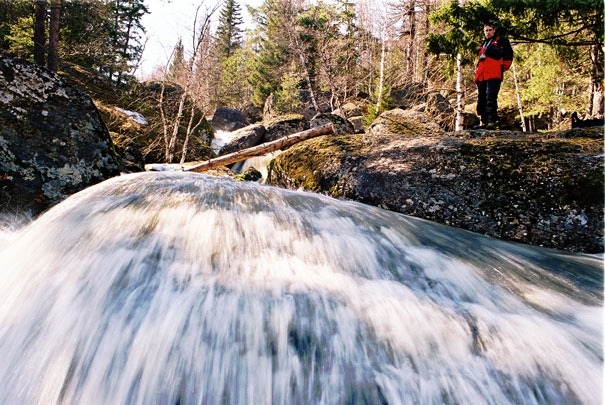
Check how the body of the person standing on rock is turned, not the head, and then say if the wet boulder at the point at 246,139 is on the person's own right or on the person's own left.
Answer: on the person's own right

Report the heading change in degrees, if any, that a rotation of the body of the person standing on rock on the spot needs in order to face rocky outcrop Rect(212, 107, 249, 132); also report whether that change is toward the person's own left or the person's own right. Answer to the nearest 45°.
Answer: approximately 90° to the person's own right

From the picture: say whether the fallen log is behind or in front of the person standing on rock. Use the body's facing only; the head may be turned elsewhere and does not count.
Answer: in front

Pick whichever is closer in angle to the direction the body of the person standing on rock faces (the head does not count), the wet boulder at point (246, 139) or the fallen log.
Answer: the fallen log

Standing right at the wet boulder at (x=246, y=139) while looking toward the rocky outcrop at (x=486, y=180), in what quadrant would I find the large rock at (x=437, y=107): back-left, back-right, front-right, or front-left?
front-left

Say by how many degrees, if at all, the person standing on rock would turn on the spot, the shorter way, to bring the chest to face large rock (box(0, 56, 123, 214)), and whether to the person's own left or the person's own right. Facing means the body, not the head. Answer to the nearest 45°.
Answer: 0° — they already face it

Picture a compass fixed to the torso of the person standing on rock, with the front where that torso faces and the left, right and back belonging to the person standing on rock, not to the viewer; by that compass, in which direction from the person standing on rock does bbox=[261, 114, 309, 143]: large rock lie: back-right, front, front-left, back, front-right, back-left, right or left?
right

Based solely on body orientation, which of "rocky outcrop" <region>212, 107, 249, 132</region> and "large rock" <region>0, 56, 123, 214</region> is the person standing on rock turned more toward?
the large rock

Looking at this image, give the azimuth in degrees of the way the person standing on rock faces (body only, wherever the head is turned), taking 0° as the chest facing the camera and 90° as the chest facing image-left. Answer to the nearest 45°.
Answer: approximately 45°

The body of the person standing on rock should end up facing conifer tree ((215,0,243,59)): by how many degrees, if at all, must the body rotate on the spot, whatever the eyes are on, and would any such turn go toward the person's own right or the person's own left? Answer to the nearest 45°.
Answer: approximately 90° to the person's own right

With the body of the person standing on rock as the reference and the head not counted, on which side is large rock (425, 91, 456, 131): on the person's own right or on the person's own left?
on the person's own right

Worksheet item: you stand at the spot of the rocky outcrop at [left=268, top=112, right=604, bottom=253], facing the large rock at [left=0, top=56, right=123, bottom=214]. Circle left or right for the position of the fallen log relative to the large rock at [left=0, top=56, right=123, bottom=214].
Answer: right
